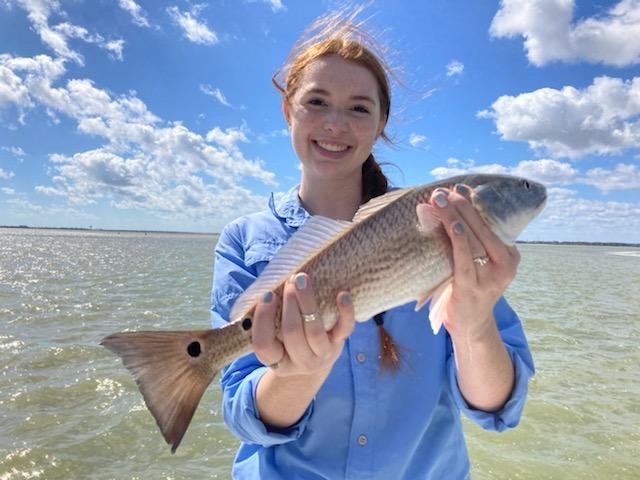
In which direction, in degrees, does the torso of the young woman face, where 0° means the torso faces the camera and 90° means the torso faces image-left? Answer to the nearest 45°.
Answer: approximately 0°

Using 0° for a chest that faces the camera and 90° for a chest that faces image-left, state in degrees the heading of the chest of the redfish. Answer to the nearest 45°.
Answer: approximately 270°
